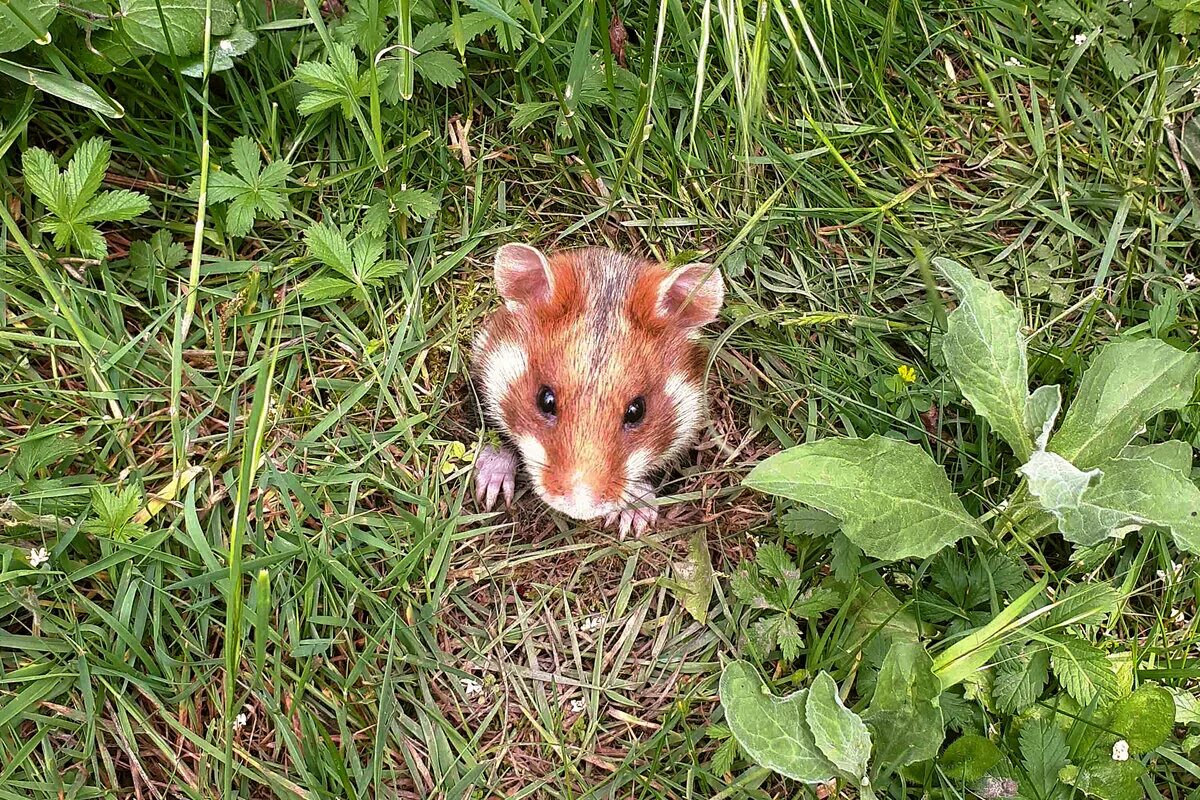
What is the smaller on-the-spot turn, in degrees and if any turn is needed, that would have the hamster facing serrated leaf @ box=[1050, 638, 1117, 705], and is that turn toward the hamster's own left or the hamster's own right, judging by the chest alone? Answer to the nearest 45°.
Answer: approximately 45° to the hamster's own left

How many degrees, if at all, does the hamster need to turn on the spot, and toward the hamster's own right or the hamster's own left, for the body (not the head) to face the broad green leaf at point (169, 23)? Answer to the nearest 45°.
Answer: approximately 90° to the hamster's own right

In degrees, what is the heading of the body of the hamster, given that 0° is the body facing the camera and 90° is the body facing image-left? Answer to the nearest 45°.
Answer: approximately 0°

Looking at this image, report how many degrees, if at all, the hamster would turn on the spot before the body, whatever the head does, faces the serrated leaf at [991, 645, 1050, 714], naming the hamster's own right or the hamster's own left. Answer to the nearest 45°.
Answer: approximately 45° to the hamster's own left

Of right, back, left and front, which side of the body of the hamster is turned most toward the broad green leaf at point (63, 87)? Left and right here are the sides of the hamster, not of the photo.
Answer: right

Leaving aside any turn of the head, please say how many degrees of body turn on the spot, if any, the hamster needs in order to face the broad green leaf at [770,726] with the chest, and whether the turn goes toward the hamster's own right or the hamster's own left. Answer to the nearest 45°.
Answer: approximately 45° to the hamster's own left

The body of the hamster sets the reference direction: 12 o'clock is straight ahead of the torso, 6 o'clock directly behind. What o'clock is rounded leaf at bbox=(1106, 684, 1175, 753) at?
The rounded leaf is roughly at 10 o'clock from the hamster.

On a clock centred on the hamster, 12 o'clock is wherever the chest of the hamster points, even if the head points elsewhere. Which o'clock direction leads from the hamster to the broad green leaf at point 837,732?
The broad green leaf is roughly at 11 o'clock from the hamster.

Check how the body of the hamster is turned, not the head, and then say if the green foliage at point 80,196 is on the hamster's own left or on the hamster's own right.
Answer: on the hamster's own right

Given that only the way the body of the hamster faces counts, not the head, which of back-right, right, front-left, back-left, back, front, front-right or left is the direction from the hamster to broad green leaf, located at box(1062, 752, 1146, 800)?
front-left

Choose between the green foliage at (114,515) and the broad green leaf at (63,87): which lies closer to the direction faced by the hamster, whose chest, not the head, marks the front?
the green foliage

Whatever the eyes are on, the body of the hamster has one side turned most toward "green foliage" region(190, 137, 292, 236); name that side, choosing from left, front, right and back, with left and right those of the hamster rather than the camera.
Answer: right
